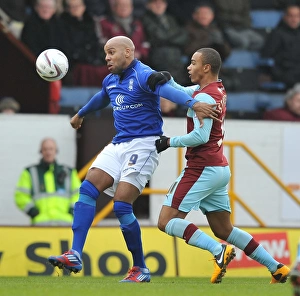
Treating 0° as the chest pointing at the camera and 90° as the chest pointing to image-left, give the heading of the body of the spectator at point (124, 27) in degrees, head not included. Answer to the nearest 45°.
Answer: approximately 0°

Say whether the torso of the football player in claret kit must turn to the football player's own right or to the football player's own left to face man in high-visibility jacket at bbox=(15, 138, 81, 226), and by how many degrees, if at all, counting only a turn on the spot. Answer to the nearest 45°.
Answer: approximately 45° to the football player's own right

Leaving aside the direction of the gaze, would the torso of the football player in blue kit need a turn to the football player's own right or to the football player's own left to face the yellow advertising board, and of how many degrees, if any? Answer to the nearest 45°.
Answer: approximately 135° to the football player's own right

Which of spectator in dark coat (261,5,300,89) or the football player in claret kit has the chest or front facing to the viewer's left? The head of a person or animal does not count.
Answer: the football player in claret kit

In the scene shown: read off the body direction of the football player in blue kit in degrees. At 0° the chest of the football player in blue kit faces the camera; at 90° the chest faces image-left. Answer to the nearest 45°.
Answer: approximately 45°

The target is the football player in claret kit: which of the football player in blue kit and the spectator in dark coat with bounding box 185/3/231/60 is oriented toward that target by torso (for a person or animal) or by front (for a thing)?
the spectator in dark coat

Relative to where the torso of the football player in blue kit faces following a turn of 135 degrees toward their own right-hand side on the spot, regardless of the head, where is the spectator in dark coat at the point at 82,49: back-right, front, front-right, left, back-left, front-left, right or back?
front

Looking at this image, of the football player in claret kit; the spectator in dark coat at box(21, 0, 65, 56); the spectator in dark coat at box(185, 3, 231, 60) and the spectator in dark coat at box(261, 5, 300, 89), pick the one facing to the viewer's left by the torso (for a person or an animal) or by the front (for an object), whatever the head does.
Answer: the football player in claret kit

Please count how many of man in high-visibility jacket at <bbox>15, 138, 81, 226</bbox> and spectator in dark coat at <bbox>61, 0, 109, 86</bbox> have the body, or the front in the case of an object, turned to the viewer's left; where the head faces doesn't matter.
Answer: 0

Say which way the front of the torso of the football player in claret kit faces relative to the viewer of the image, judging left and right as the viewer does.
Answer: facing to the left of the viewer
